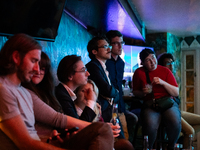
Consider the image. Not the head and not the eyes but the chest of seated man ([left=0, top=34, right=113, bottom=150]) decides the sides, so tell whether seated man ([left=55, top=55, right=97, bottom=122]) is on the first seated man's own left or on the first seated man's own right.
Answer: on the first seated man's own left

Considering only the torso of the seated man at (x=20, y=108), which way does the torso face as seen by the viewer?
to the viewer's right

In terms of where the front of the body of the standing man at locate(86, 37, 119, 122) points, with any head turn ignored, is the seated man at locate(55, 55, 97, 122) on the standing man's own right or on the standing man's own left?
on the standing man's own right

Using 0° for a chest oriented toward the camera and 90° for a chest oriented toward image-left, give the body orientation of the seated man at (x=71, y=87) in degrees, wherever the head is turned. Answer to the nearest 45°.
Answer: approximately 270°

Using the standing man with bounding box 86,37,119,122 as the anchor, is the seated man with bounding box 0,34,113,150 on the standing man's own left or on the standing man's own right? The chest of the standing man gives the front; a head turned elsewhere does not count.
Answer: on the standing man's own right

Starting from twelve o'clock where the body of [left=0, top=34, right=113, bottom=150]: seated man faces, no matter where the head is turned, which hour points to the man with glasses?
The man with glasses is roughly at 10 o'clock from the seated man.

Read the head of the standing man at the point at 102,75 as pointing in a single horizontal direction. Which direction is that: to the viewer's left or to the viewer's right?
to the viewer's right

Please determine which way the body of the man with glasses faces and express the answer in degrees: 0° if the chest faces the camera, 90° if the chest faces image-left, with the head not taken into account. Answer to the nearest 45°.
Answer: approximately 315°

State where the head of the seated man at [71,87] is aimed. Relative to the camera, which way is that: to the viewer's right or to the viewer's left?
to the viewer's right
